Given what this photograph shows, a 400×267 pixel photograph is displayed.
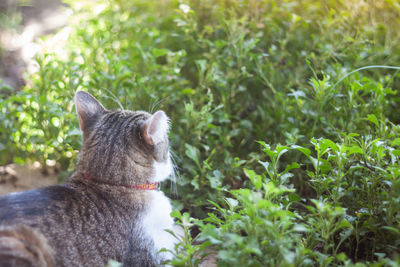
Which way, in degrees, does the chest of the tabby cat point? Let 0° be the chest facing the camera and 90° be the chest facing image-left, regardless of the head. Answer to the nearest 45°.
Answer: approximately 225°
